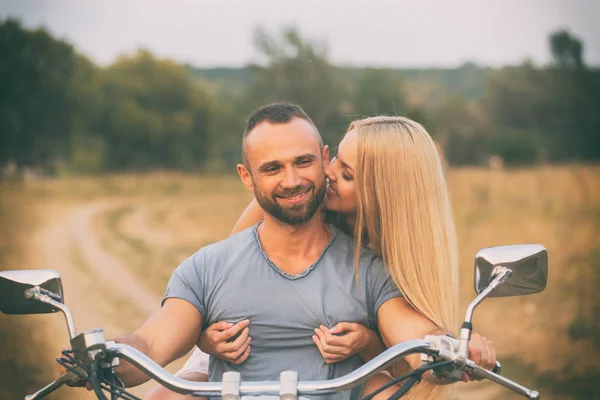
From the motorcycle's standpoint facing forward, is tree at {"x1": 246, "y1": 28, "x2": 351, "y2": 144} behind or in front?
behind

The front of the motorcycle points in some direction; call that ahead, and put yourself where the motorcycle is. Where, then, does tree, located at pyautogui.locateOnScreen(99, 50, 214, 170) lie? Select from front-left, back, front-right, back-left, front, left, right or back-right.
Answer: back

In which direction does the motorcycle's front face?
toward the camera

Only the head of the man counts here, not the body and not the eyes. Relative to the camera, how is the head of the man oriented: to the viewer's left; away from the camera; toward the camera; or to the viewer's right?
toward the camera

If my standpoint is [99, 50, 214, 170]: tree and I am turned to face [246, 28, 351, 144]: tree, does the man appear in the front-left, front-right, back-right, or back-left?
front-right

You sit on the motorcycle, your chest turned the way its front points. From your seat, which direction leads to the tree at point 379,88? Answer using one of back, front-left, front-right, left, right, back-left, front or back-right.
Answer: back

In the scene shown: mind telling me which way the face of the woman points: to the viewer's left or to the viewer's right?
to the viewer's left

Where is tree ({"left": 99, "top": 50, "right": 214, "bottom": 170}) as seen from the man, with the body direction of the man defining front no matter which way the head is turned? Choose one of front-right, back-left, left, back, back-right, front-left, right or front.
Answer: back

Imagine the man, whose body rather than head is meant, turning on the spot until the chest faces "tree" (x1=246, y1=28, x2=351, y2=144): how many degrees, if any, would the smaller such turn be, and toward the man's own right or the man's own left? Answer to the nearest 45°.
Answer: approximately 180°

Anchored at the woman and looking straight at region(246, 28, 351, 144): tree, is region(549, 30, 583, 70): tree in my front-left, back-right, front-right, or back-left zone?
front-right

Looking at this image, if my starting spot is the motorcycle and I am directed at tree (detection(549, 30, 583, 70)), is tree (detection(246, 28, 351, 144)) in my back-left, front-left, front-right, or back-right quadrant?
front-left

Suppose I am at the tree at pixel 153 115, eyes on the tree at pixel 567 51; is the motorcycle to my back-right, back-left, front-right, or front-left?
front-right
